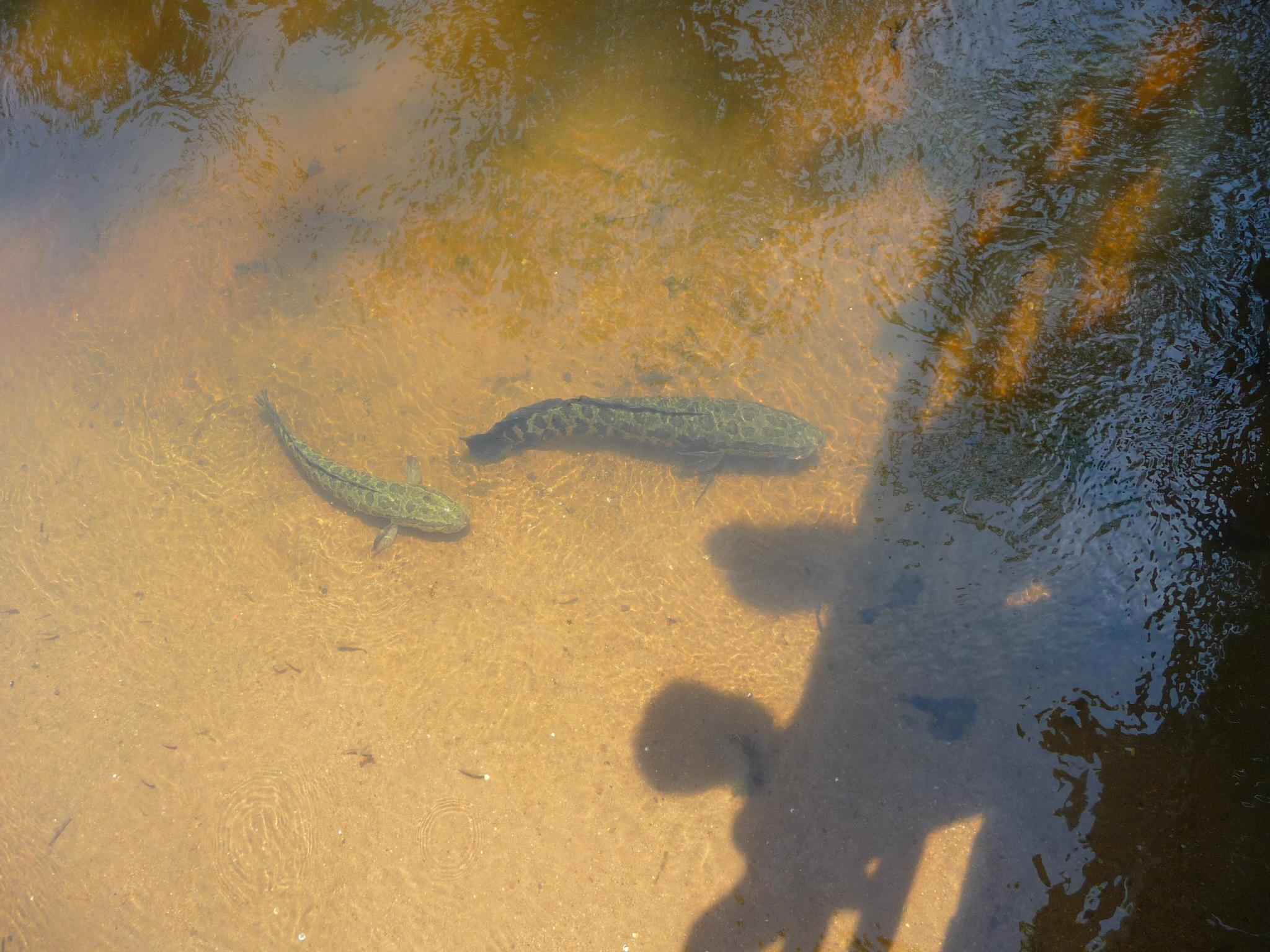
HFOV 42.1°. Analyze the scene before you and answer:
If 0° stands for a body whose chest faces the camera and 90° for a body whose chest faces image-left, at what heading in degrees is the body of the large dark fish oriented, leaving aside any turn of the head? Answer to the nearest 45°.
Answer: approximately 270°

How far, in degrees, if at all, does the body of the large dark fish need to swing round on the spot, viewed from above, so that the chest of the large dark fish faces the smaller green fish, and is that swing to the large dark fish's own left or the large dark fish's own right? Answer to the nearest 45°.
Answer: approximately 180°
